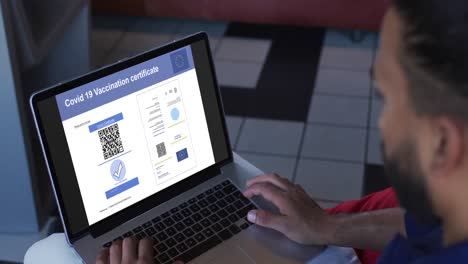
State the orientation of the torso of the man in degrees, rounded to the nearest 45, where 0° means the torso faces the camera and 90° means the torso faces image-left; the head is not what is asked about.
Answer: approximately 135°

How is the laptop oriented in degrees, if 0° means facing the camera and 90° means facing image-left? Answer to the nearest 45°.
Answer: approximately 315°

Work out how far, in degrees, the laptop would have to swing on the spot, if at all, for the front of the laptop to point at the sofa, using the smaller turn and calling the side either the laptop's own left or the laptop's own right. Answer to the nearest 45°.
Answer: approximately 135° to the laptop's own left
